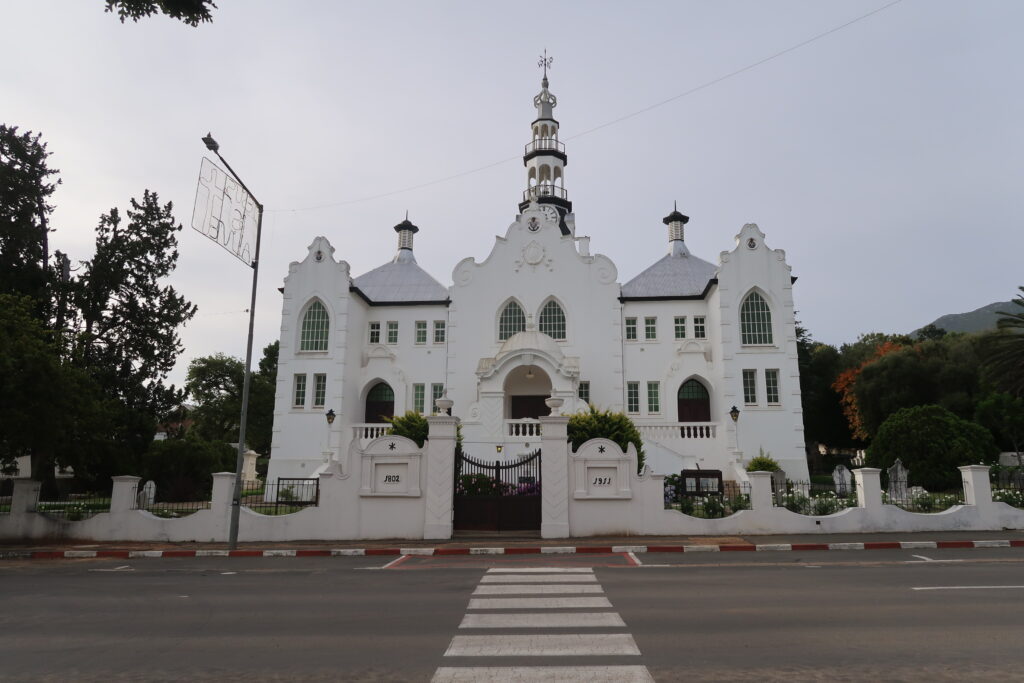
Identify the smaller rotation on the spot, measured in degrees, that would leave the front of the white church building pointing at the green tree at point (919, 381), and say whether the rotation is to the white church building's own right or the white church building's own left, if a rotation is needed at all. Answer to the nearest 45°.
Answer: approximately 135° to the white church building's own left

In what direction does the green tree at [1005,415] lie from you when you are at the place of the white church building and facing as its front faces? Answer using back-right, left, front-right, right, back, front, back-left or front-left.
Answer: left

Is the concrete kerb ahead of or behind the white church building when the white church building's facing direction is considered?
ahead

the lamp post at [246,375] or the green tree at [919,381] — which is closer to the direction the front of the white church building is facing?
the lamp post

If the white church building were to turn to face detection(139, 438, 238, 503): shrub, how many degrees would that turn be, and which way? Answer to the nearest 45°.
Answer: approximately 90° to its right

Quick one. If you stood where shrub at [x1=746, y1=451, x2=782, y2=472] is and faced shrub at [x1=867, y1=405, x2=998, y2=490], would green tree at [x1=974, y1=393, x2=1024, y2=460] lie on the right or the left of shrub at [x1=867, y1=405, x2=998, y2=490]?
left

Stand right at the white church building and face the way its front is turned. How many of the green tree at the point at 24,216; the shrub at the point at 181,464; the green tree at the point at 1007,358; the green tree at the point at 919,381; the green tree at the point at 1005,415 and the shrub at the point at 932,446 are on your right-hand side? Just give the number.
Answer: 2

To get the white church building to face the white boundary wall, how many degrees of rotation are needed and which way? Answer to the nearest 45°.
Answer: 0° — it already faces it

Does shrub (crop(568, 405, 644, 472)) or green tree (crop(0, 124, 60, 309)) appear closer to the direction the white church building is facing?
the shrub

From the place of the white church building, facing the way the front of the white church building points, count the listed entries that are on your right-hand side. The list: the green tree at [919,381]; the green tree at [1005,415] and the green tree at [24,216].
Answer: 1

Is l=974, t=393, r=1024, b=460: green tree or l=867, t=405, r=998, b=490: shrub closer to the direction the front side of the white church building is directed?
the shrub

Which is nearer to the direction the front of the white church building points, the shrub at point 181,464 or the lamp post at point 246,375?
the lamp post

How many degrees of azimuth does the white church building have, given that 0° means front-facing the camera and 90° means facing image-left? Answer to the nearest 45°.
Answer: approximately 0°

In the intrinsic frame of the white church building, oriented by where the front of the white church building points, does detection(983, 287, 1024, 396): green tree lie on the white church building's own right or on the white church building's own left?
on the white church building's own left

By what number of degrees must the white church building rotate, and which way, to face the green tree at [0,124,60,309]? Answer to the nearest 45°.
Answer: approximately 90° to its right

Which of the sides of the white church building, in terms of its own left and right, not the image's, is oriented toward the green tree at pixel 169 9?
front
